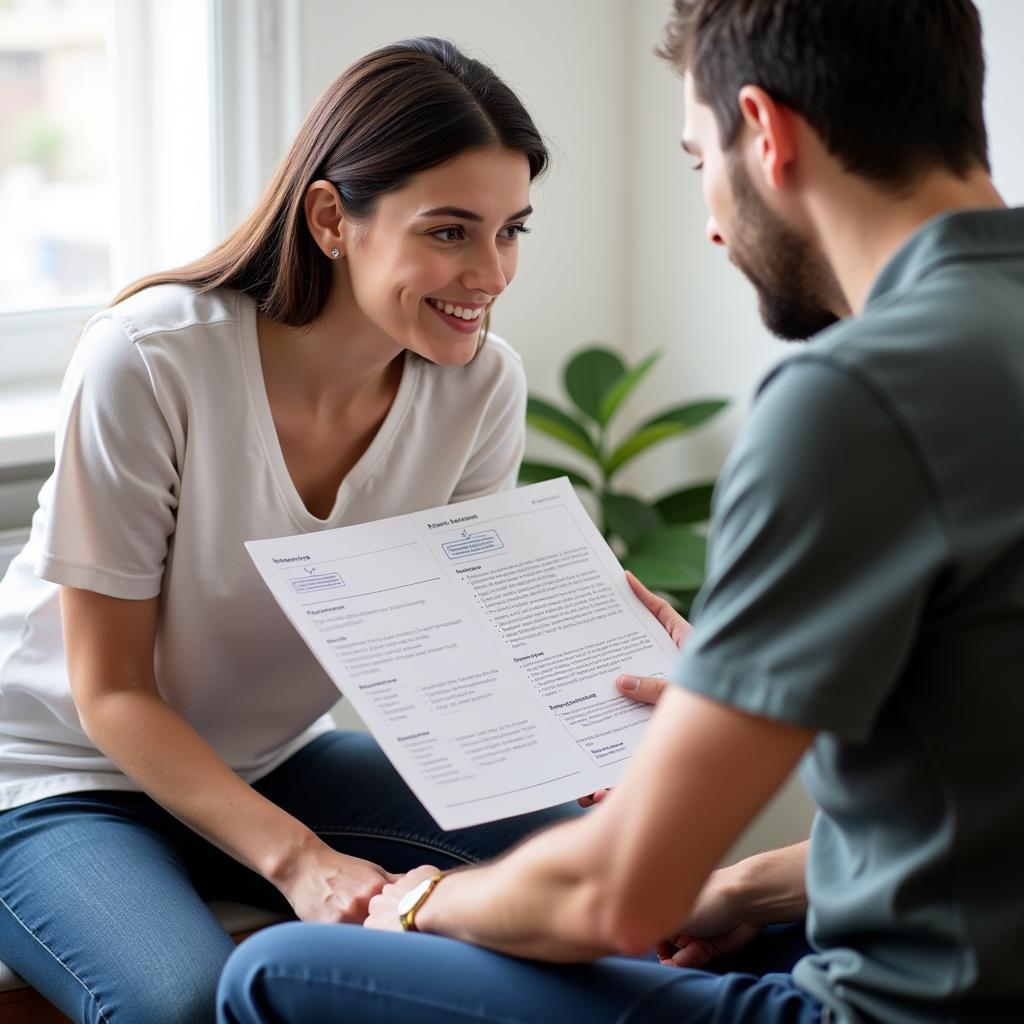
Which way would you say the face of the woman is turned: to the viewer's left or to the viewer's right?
to the viewer's right

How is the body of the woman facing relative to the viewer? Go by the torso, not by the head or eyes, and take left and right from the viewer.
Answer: facing the viewer and to the right of the viewer

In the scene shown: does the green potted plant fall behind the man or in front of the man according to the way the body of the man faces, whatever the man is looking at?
in front

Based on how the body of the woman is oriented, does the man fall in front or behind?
in front

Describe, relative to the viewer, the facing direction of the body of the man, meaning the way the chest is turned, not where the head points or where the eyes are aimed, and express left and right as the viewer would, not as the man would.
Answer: facing away from the viewer and to the left of the viewer

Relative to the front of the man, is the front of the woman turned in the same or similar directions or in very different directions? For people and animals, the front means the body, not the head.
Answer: very different directions

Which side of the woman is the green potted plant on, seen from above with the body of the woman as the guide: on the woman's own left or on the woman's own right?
on the woman's own left

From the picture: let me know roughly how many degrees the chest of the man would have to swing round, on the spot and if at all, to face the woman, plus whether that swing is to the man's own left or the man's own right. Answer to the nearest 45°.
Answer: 0° — they already face them

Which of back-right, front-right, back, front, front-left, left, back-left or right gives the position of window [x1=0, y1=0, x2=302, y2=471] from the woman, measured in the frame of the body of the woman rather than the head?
back-left
